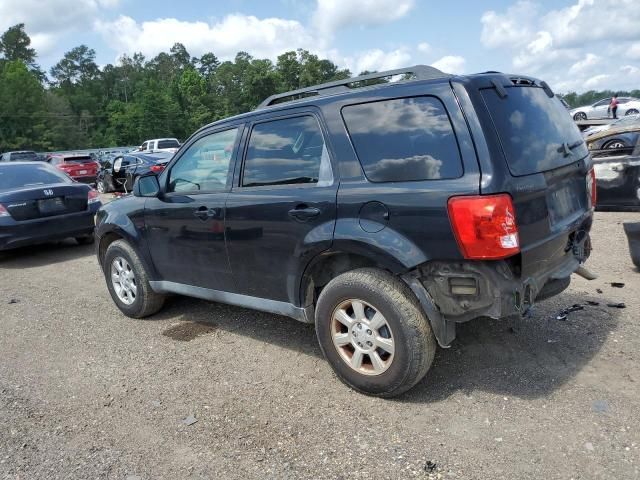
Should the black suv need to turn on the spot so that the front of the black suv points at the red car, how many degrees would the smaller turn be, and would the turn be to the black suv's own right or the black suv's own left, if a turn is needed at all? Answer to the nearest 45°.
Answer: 0° — it already faces it

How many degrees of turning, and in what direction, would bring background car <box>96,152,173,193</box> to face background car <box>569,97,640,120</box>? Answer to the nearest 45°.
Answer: approximately 135° to its right

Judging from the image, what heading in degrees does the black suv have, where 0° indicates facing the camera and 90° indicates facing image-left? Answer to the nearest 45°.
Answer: approximately 135°

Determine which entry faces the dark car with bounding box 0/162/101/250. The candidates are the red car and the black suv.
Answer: the black suv

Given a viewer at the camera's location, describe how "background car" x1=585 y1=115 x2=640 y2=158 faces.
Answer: facing to the left of the viewer

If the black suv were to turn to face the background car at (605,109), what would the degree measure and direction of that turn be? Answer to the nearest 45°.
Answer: approximately 90° to its right
